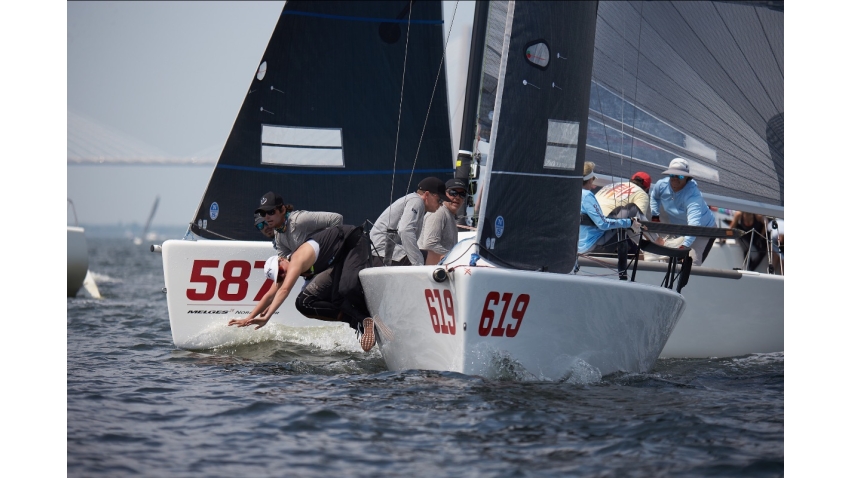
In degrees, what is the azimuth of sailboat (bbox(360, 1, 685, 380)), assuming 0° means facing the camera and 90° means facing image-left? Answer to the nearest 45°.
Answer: approximately 0°

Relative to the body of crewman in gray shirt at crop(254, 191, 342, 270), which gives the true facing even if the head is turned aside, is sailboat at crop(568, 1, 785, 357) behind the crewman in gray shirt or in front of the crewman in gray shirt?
behind

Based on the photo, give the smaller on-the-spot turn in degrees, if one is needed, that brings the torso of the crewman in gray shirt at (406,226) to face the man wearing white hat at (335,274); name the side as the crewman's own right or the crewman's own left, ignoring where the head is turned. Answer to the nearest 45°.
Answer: approximately 180°
